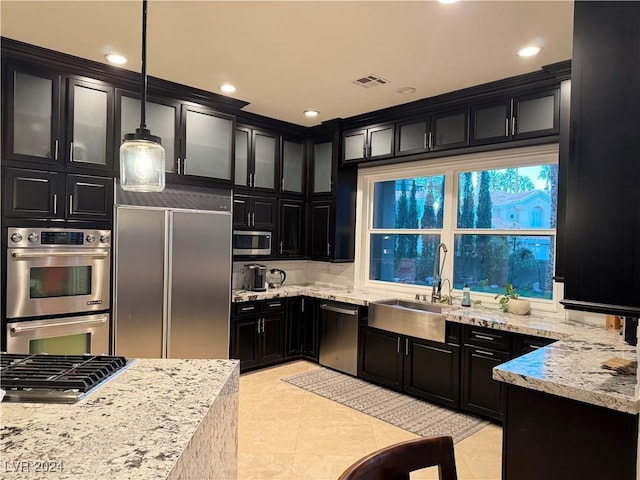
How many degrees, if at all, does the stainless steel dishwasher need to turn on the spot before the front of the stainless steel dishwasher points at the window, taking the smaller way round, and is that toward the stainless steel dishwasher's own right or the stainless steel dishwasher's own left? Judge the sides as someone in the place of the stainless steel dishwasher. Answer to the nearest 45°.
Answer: approximately 135° to the stainless steel dishwasher's own left

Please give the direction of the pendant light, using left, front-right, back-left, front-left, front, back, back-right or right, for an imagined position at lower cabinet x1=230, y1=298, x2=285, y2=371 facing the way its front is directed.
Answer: front-right

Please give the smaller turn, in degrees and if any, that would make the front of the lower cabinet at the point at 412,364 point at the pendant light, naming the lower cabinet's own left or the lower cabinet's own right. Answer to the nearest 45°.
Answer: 0° — it already faces it

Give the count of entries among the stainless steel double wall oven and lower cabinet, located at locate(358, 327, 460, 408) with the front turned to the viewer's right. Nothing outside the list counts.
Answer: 0

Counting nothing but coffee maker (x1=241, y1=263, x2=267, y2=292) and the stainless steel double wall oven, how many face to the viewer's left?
0

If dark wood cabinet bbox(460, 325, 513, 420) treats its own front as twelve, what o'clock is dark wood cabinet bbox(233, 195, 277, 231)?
dark wood cabinet bbox(233, 195, 277, 231) is roughly at 2 o'clock from dark wood cabinet bbox(460, 325, 513, 420).

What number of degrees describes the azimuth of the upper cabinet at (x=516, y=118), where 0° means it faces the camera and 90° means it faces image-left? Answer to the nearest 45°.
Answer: approximately 45°

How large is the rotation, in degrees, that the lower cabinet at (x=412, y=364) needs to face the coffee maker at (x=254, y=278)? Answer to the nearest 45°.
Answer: approximately 45° to its right

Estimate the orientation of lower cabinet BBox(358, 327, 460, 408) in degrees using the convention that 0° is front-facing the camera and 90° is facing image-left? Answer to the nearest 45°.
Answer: approximately 45°

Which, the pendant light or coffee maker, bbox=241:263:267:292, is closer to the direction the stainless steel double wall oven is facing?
the pendant light
